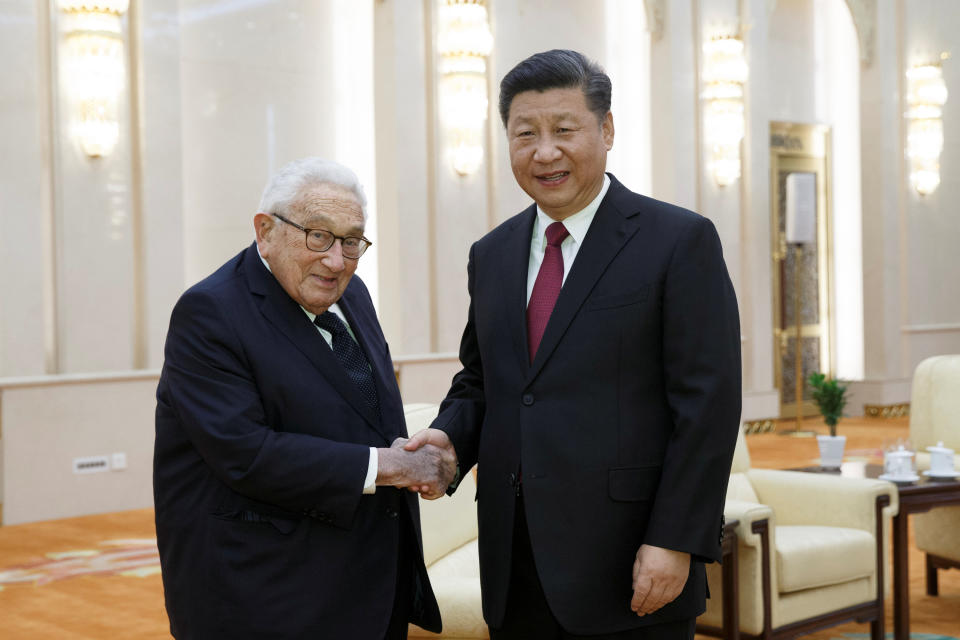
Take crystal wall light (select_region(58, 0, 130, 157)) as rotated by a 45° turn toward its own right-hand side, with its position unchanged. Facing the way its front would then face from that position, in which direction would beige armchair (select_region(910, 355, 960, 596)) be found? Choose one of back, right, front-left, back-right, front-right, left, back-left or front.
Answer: left

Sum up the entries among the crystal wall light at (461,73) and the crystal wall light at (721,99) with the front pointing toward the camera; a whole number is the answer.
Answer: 2

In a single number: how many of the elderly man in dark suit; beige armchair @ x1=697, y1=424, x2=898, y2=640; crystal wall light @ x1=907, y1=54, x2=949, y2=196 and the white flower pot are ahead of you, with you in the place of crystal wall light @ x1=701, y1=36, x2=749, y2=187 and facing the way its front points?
3

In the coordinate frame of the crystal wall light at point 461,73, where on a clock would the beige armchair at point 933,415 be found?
The beige armchair is roughly at 11 o'clock from the crystal wall light.

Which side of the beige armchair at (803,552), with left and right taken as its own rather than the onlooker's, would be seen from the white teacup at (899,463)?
left

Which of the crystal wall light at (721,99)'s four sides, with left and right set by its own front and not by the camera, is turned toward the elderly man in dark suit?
front

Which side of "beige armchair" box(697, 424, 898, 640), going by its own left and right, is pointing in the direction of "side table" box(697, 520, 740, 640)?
right

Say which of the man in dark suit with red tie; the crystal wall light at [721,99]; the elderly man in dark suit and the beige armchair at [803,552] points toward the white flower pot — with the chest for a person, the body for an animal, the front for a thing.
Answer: the crystal wall light

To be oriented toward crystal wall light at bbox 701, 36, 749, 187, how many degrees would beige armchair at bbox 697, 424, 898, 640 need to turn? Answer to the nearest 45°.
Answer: approximately 135° to its left
